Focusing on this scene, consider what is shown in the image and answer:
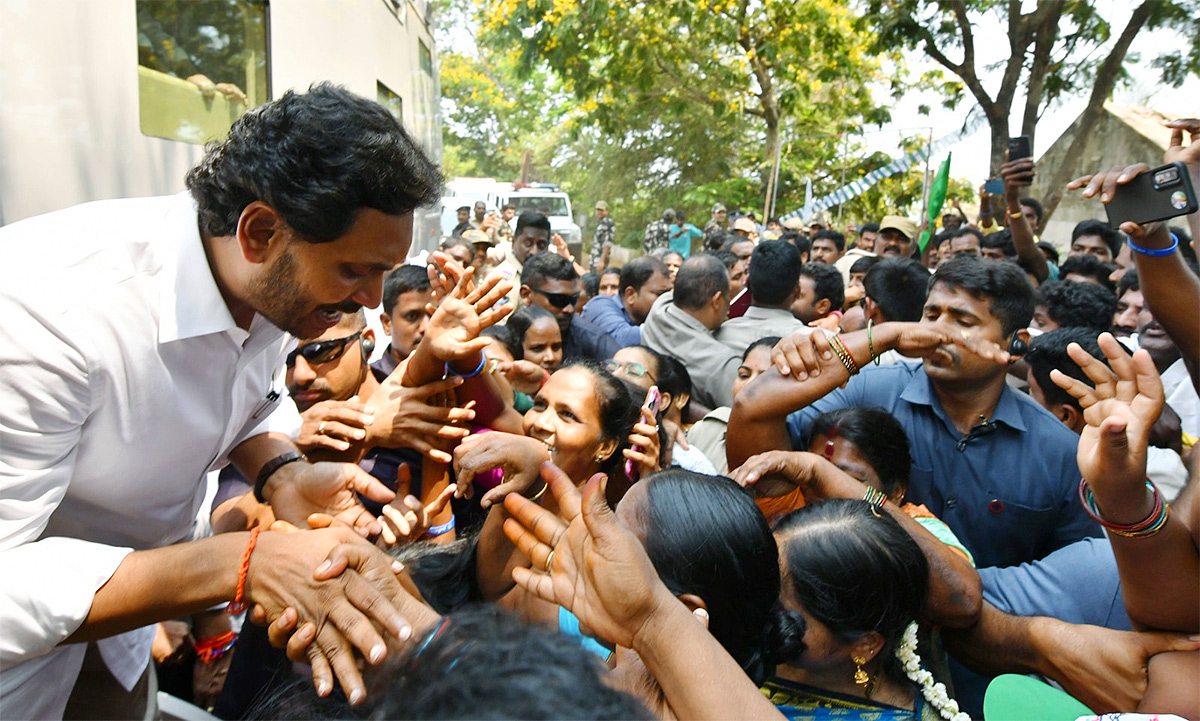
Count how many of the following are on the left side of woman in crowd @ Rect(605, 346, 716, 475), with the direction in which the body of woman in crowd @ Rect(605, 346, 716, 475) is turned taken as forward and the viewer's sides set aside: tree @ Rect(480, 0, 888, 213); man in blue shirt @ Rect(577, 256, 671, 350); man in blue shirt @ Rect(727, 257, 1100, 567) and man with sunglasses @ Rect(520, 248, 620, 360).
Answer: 1

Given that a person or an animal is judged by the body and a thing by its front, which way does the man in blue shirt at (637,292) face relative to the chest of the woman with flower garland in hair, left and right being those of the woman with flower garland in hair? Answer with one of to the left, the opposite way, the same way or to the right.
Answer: the opposite way

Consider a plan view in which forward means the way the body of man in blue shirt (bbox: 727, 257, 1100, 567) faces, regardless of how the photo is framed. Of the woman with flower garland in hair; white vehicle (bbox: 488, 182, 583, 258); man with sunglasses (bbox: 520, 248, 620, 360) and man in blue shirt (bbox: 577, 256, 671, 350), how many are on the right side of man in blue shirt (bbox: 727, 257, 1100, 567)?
3

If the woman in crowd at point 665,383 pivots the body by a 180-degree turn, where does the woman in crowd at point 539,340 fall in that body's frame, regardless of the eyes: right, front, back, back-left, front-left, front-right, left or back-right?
left

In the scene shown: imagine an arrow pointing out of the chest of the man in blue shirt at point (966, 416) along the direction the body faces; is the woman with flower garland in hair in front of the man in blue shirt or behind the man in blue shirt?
in front

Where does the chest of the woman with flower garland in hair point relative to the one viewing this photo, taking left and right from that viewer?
facing to the left of the viewer

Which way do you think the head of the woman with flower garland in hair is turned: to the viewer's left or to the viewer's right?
to the viewer's left

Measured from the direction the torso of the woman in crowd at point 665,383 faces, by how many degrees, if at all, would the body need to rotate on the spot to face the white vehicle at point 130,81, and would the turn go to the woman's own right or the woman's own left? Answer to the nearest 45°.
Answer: approximately 45° to the woman's own right

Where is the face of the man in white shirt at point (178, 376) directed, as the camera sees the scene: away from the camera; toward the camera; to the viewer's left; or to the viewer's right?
to the viewer's right
